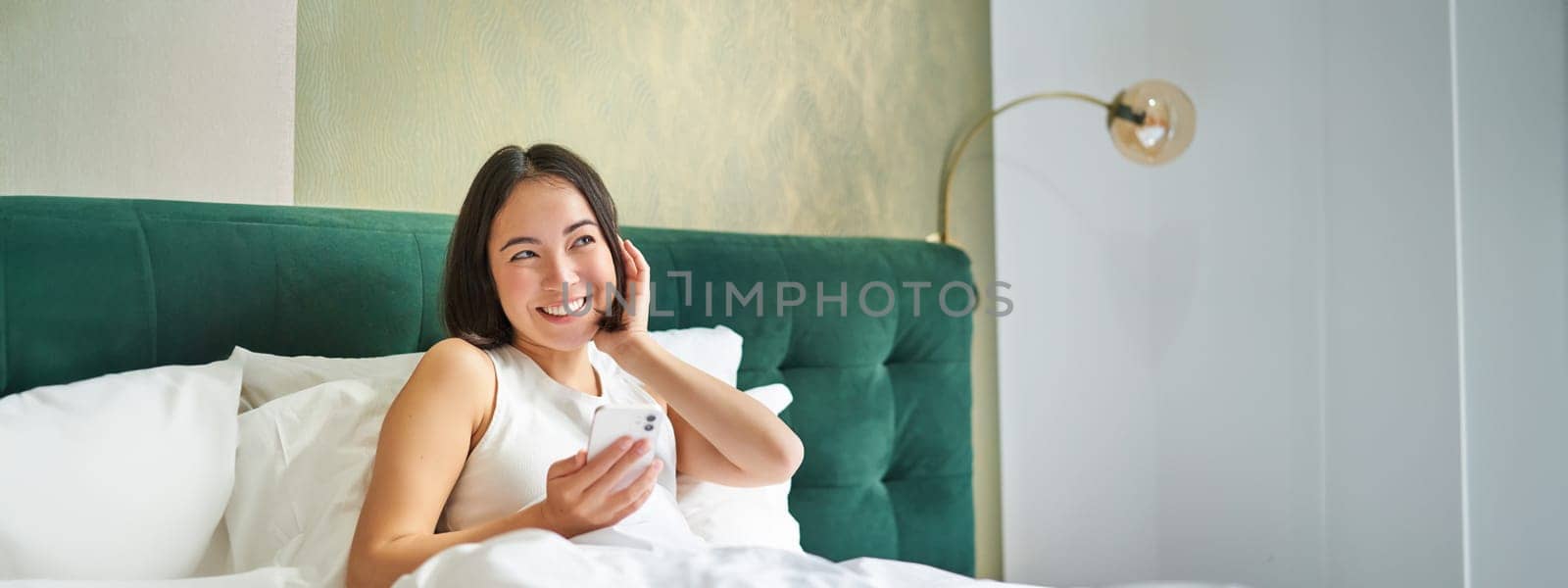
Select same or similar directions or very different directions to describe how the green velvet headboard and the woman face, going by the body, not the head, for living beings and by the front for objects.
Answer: same or similar directions

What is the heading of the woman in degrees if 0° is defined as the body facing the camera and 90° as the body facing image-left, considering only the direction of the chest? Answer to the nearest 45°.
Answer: approximately 315°

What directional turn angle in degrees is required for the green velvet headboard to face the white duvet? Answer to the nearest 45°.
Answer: approximately 45° to its right
